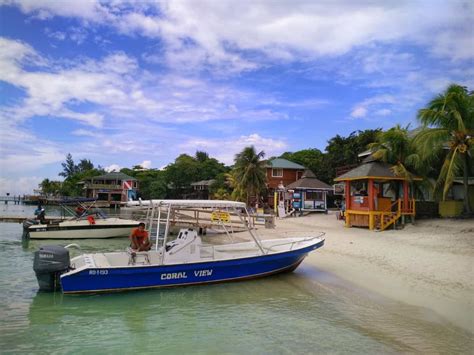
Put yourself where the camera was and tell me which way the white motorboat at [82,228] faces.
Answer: facing to the right of the viewer

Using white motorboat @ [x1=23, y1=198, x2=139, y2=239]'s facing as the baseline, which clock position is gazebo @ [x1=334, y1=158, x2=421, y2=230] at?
The gazebo is roughly at 1 o'clock from the white motorboat.

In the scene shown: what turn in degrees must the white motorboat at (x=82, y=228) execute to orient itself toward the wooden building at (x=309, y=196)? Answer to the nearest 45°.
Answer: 0° — it already faces it

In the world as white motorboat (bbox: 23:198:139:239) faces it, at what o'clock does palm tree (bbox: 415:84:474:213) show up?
The palm tree is roughly at 1 o'clock from the white motorboat.
